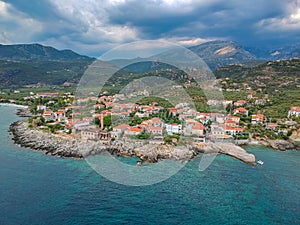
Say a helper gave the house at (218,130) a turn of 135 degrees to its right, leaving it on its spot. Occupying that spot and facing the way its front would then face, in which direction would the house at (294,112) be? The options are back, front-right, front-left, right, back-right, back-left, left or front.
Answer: right

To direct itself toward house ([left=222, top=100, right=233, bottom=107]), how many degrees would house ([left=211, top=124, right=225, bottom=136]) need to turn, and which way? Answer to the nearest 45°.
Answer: approximately 180°

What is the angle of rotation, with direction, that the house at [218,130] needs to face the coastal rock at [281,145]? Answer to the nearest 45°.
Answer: approximately 90° to its left

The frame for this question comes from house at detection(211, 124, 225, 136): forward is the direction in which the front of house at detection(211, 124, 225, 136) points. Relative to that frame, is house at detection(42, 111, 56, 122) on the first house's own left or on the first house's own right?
on the first house's own right

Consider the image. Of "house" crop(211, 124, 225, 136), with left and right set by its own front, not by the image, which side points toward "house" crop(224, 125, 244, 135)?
left

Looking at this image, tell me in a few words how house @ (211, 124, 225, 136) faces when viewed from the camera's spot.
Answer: facing the viewer

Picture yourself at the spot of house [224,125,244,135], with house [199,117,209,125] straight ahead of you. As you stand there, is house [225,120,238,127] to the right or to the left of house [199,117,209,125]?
right

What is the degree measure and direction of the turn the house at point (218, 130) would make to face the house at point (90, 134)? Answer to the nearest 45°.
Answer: approximately 45° to its right

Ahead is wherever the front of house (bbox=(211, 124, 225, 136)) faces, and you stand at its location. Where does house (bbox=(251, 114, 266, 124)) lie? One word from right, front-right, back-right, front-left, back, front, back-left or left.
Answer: back-left

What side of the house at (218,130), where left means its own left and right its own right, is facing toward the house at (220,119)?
back

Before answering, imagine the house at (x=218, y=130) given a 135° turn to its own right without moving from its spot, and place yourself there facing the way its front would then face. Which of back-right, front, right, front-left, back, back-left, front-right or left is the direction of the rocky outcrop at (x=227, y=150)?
back-left

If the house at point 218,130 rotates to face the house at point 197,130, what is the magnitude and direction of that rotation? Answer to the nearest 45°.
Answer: approximately 45° to its right

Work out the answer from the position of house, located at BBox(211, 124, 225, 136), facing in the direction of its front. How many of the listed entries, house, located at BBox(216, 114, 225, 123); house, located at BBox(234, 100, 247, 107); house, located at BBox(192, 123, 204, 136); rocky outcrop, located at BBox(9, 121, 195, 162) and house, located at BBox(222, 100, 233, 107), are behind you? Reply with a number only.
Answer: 3

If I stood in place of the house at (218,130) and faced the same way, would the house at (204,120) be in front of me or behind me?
behind

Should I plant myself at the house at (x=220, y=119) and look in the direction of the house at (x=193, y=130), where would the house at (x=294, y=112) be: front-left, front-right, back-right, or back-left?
back-left

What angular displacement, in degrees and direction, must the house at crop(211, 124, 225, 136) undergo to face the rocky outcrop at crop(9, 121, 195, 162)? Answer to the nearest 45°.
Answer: approximately 45° to its right

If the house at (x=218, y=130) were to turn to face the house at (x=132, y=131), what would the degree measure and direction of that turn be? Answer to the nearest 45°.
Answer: approximately 45° to its right
